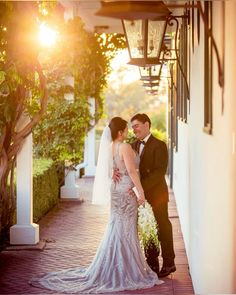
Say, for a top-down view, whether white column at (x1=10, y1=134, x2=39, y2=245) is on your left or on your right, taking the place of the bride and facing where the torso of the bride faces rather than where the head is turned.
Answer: on your left

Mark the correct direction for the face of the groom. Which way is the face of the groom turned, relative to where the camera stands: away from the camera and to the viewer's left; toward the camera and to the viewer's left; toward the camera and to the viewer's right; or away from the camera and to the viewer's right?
toward the camera and to the viewer's left

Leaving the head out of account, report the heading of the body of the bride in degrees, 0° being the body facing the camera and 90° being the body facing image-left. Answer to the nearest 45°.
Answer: approximately 225°

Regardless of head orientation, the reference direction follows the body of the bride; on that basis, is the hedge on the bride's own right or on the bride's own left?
on the bride's own left
